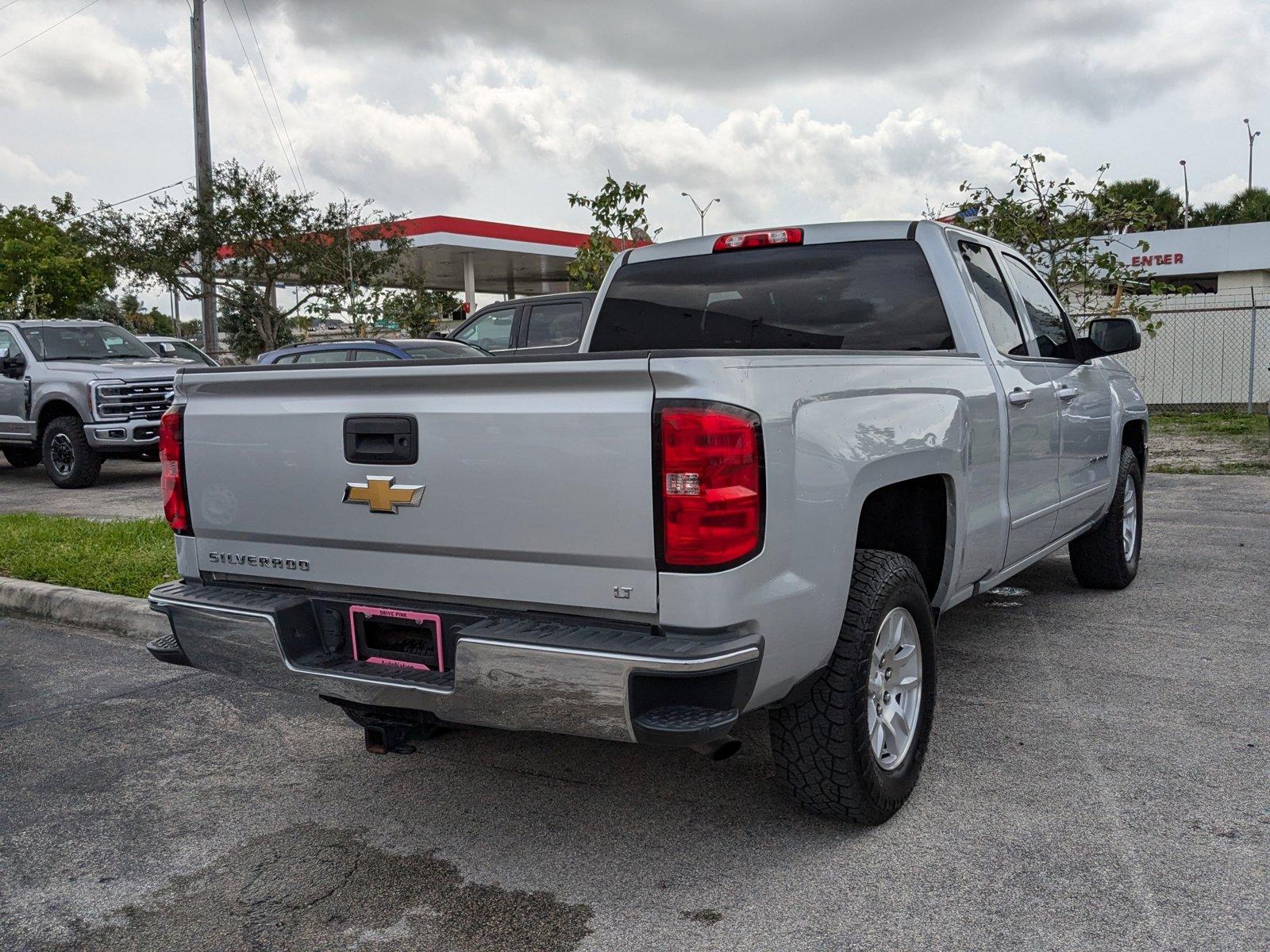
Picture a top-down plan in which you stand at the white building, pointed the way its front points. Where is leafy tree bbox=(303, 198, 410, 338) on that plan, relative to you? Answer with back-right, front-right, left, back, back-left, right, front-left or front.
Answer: front-right

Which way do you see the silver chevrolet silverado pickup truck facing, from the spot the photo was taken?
facing away from the viewer and to the right of the viewer

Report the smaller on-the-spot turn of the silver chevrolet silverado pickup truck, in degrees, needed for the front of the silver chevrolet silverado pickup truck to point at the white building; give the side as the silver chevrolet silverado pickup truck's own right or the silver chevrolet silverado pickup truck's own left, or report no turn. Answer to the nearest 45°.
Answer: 0° — it already faces it

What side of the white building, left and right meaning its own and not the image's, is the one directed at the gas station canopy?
right

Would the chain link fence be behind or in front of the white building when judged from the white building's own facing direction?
in front

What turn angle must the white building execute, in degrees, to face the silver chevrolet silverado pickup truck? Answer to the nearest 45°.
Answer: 0° — it already faces it

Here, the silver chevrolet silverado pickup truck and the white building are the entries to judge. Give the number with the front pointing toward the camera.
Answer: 1

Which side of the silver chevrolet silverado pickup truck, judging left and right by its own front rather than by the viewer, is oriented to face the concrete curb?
left

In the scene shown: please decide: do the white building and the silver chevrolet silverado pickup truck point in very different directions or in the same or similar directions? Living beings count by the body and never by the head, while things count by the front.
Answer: very different directions

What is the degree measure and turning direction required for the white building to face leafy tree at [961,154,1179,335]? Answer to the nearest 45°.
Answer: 0° — it already faces it
